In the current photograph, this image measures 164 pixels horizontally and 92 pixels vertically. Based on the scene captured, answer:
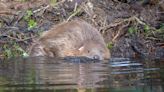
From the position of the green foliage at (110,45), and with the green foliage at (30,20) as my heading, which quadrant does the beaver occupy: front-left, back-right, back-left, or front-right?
front-left

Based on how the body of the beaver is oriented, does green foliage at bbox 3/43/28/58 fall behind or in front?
behind

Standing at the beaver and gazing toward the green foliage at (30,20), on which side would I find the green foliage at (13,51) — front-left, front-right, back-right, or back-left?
front-left

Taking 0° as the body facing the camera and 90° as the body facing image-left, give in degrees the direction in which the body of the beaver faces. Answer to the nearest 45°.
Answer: approximately 315°

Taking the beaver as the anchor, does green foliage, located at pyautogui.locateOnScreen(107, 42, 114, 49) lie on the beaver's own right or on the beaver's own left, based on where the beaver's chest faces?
on the beaver's own left

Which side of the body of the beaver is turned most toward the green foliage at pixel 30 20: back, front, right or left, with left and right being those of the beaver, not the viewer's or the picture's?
back

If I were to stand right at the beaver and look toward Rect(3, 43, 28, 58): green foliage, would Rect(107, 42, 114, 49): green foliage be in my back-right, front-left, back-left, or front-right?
back-right
